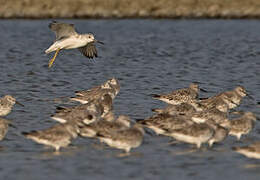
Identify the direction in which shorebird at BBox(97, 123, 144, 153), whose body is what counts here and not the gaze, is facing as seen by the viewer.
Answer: to the viewer's right

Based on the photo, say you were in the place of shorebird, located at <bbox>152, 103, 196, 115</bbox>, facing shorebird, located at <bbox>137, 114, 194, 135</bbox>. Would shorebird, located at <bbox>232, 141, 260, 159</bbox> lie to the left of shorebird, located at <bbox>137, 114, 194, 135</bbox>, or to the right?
left

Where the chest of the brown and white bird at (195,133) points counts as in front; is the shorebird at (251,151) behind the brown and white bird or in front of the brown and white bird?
in front

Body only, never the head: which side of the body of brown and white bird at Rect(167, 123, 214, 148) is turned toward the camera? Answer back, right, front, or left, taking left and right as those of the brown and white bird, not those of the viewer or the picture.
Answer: right

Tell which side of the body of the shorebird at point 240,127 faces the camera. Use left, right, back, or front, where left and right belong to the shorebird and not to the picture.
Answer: right

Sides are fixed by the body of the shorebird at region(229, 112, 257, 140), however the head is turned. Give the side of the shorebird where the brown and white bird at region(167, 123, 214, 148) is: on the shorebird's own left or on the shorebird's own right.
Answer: on the shorebird's own right

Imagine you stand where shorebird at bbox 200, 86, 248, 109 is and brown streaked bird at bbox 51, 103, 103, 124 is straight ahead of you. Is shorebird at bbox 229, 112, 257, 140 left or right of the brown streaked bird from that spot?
left

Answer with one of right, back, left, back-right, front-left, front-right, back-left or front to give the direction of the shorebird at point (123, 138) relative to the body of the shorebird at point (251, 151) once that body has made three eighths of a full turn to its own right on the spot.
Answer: front-right
